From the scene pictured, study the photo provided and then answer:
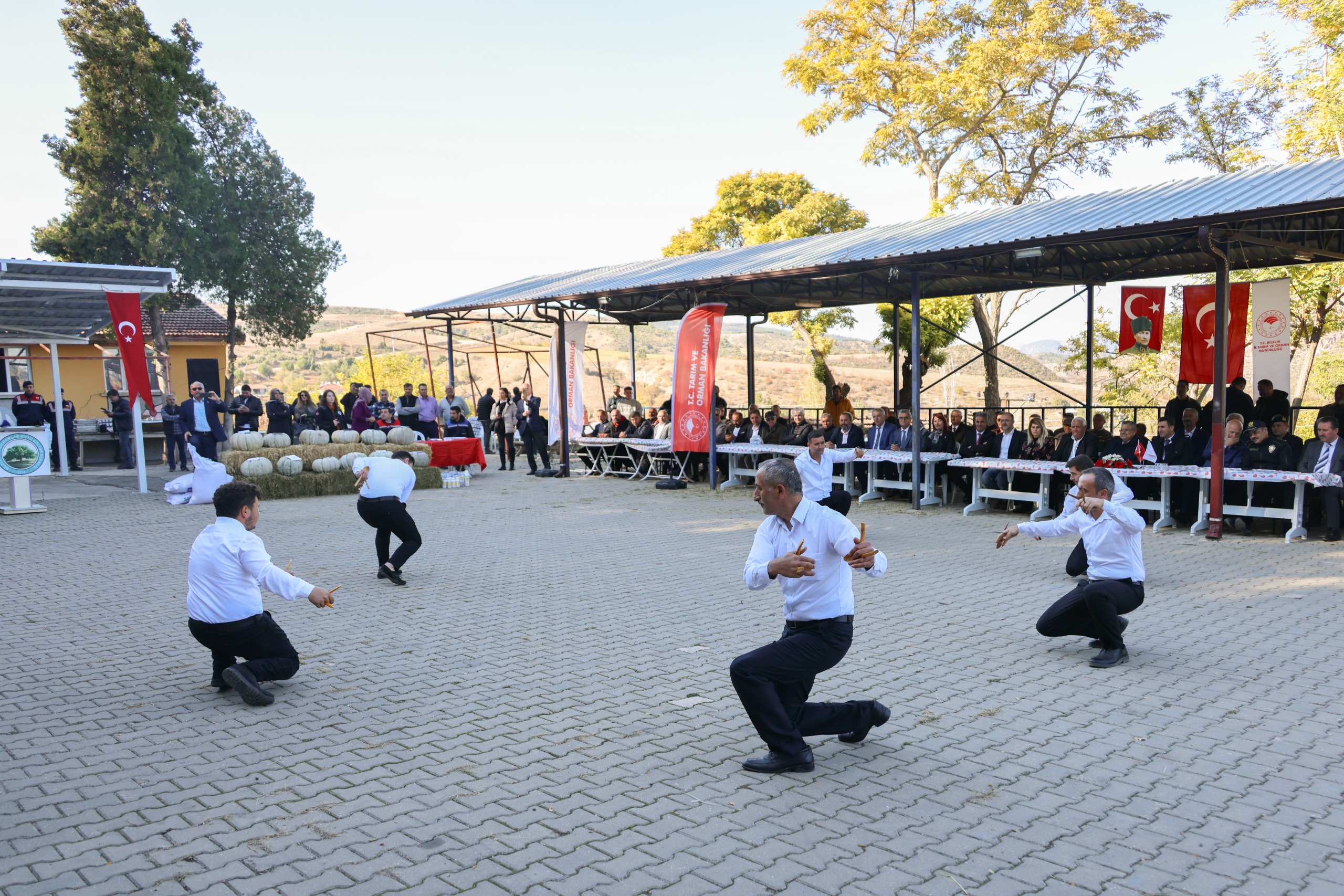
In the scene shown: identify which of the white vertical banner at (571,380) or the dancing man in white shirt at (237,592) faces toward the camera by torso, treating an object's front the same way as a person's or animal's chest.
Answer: the white vertical banner

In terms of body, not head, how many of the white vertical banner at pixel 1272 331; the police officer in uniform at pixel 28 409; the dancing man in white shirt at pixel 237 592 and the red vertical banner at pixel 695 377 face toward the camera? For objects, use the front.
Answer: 3

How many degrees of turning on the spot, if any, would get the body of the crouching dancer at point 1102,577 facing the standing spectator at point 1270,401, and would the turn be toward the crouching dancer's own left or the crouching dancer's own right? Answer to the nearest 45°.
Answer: approximately 135° to the crouching dancer's own right

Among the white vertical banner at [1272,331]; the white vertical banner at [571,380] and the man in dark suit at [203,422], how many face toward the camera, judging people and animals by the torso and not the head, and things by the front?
3

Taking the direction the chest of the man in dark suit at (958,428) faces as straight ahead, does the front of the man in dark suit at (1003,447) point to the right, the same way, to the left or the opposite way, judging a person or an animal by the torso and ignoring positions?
the same way

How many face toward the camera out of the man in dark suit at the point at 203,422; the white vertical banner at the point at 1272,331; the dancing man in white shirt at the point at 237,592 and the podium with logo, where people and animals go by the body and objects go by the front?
3

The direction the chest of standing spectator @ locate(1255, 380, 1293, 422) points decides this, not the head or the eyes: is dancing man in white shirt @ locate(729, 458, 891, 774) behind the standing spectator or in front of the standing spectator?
in front

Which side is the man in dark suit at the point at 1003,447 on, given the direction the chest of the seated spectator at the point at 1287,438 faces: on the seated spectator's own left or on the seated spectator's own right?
on the seated spectator's own right

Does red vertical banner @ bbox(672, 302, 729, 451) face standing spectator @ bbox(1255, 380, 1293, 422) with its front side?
no

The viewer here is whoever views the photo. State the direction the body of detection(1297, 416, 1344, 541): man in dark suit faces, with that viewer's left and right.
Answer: facing the viewer and to the left of the viewer

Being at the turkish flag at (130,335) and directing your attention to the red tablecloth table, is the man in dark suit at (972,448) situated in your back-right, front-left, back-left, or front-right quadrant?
front-right

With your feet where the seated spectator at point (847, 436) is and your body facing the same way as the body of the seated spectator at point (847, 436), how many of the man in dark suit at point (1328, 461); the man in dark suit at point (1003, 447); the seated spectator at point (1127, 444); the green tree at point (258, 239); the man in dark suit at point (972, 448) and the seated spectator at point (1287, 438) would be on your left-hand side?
5

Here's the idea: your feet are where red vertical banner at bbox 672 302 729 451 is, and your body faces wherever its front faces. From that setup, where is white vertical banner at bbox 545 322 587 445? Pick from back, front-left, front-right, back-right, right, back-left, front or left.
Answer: back-right

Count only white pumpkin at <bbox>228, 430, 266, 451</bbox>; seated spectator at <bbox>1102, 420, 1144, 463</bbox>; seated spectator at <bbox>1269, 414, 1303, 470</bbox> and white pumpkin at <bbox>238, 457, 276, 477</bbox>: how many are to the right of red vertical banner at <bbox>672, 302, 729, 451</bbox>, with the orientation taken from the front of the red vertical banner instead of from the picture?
2

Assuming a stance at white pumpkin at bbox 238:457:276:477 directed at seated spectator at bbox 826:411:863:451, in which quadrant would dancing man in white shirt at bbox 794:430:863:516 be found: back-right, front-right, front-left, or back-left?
front-right

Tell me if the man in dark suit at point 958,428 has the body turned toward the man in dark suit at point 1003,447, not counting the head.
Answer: no

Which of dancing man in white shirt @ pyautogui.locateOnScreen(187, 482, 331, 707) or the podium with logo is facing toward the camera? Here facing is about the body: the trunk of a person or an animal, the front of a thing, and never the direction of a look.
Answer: the podium with logo

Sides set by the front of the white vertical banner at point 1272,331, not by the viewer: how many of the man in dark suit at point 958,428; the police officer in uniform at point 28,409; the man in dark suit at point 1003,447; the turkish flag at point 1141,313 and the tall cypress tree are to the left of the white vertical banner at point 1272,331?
0

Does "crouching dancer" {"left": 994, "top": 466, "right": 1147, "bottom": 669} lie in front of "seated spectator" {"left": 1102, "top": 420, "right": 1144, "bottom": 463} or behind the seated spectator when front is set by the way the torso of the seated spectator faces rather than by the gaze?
in front
